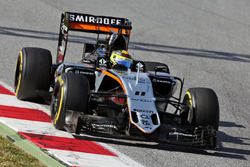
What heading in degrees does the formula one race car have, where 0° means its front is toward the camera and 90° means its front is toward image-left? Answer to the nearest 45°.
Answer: approximately 0°
